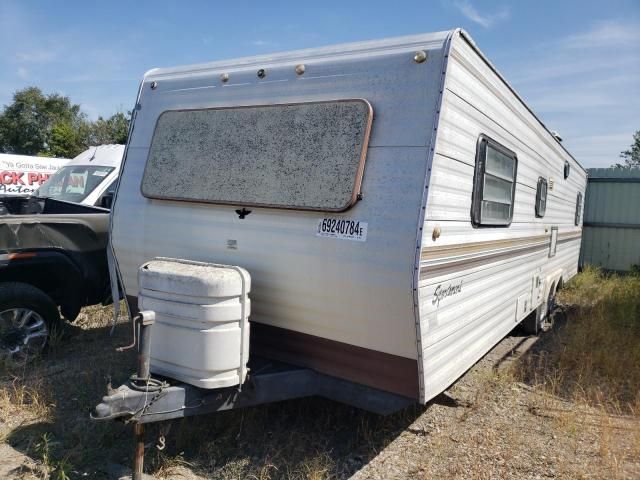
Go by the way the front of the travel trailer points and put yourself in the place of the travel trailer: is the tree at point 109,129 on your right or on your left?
on your right

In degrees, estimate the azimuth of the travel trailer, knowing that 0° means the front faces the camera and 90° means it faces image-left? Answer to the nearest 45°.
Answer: approximately 45°

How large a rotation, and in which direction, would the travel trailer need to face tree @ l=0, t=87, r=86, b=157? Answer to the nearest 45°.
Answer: approximately 90° to its right

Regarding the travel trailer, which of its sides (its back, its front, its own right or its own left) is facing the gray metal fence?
back
